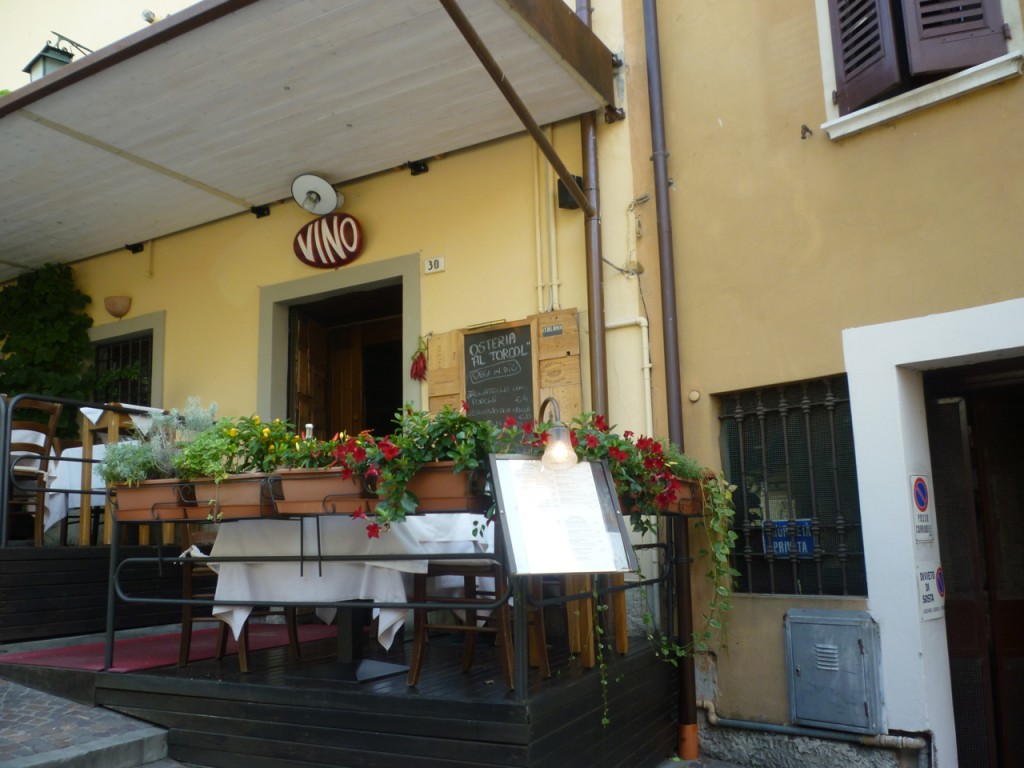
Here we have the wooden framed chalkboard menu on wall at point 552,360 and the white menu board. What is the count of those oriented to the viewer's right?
0

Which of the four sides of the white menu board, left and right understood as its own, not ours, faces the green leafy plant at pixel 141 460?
right

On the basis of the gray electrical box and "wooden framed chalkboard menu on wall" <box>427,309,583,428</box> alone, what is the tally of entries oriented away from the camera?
0

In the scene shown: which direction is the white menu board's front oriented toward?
toward the camera

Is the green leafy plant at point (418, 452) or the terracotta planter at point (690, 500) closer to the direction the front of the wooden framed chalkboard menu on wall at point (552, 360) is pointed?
the green leafy plant

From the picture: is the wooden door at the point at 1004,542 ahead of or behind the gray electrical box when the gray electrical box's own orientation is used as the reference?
behind

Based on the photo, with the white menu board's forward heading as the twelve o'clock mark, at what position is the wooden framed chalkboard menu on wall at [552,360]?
The wooden framed chalkboard menu on wall is roughly at 6 o'clock from the white menu board.

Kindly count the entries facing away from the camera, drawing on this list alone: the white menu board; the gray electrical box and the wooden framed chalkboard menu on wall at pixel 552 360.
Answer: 0

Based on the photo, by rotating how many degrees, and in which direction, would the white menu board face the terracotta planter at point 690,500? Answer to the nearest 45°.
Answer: approximately 135° to its left

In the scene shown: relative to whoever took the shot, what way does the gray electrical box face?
facing the viewer and to the left of the viewer

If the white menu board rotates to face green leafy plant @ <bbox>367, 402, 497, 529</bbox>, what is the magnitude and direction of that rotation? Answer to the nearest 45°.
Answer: approximately 90° to its right
